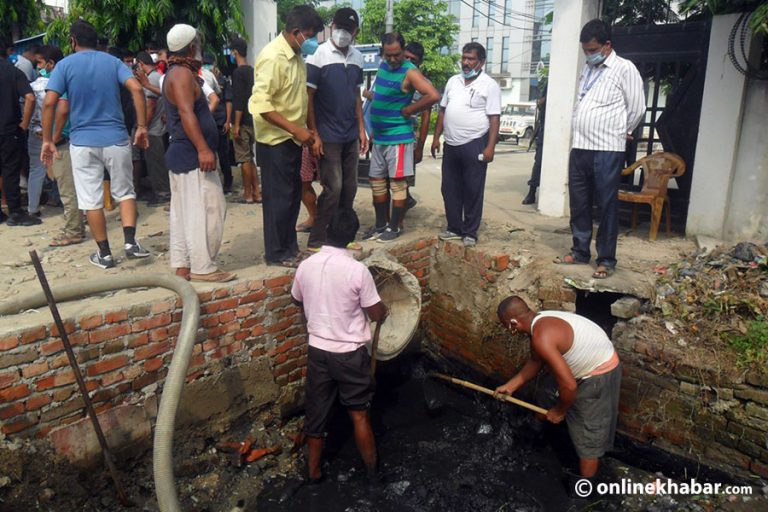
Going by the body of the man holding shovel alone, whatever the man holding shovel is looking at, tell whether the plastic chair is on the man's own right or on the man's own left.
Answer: on the man's own right

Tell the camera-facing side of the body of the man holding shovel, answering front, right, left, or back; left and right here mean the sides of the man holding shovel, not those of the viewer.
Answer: left

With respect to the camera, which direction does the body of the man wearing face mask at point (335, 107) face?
toward the camera

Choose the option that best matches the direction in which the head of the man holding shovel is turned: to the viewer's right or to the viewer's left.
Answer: to the viewer's left

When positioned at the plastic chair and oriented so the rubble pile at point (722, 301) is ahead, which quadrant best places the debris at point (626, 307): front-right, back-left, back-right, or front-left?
front-right

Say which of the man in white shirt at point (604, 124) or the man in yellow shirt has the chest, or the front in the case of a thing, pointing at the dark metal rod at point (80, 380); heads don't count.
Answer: the man in white shirt

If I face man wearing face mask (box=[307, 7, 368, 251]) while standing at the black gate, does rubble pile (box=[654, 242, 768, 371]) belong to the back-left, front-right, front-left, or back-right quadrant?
front-left

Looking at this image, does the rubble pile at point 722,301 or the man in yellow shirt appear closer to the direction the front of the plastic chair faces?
the man in yellow shirt

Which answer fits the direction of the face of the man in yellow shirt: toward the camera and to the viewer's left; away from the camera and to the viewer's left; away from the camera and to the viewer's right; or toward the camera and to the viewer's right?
toward the camera and to the viewer's right

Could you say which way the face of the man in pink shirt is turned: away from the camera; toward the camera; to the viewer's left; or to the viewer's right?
away from the camera

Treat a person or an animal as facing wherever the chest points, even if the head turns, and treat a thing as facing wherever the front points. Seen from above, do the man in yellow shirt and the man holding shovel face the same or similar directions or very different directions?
very different directions

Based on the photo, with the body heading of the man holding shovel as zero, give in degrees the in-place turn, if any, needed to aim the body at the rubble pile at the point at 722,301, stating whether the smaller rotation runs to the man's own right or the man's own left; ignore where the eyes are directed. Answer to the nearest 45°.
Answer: approximately 135° to the man's own right

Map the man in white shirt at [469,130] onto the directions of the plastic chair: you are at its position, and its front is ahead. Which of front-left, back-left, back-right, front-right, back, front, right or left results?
front

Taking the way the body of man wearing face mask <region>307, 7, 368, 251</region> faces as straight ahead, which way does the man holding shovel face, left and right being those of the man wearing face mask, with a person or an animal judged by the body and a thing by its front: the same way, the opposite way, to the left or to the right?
to the right

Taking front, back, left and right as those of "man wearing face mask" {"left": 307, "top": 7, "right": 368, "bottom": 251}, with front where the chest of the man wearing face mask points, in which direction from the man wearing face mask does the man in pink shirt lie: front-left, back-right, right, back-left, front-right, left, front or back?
front

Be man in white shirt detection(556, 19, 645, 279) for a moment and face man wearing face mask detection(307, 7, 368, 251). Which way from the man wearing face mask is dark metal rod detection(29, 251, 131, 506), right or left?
left

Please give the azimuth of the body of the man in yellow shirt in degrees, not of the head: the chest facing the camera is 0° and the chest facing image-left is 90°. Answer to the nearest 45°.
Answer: approximately 270°

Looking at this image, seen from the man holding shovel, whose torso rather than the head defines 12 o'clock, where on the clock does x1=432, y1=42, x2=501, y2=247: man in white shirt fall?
The man in white shirt is roughly at 2 o'clock from the man holding shovel.

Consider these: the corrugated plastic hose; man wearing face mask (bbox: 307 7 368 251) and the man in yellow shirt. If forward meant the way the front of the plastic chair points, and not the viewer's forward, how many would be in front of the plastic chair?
3
